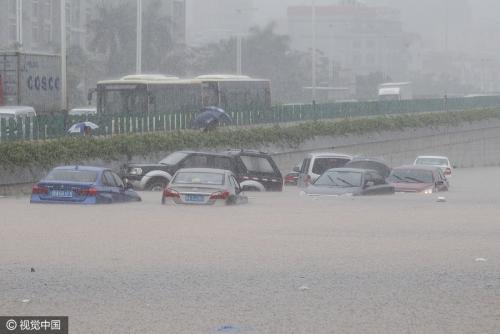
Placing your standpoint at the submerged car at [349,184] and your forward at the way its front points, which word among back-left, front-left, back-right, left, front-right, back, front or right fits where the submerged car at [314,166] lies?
back-right

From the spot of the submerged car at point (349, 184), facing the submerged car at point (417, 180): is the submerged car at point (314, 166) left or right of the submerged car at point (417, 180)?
left

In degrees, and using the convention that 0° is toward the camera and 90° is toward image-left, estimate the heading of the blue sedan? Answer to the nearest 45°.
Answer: approximately 225°

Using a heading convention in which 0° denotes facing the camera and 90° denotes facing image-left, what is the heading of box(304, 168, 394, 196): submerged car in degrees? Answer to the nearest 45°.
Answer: approximately 45°

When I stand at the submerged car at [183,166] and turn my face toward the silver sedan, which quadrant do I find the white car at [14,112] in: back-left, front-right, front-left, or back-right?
back-right

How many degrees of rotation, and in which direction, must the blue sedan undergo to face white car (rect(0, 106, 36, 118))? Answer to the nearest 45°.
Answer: approximately 45° to its left

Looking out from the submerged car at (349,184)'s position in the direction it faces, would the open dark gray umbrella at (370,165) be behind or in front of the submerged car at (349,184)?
behind

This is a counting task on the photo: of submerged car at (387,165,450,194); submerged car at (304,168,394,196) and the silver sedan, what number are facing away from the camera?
1

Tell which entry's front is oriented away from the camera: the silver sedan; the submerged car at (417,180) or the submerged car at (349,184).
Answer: the silver sedan

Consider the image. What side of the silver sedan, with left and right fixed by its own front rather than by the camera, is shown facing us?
back

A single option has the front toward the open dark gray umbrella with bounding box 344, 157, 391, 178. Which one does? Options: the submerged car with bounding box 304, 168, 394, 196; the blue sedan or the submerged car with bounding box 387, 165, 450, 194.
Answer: the blue sedan

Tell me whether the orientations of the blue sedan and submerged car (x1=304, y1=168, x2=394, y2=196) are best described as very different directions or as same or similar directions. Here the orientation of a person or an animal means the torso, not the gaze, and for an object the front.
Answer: very different directions

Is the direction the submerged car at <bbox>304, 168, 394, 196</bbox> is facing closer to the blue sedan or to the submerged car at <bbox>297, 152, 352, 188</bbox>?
the blue sedan

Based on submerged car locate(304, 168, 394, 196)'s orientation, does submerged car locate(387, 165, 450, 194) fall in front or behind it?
behind

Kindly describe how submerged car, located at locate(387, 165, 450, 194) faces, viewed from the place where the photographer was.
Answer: facing the viewer and to the left of the viewer
